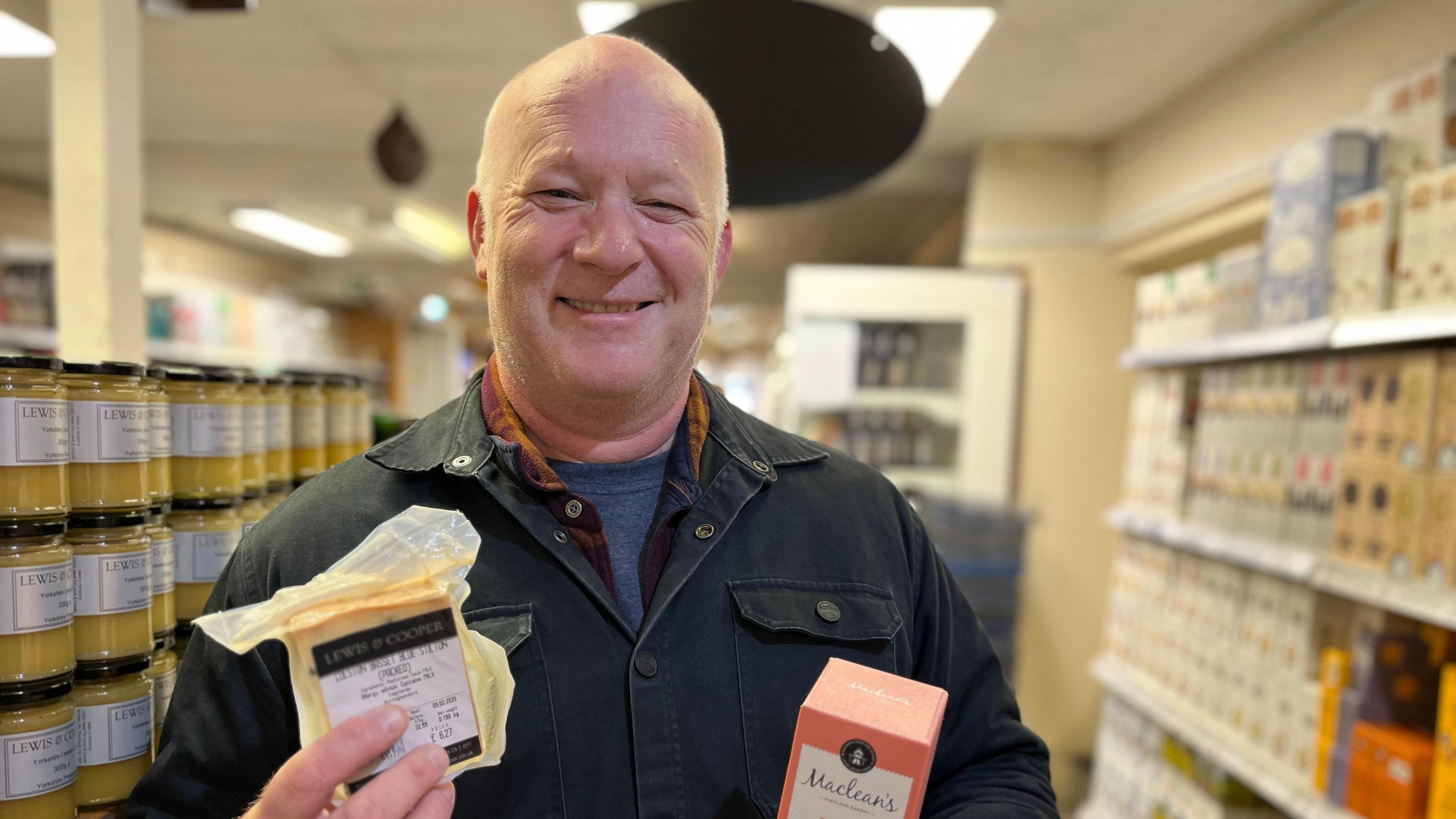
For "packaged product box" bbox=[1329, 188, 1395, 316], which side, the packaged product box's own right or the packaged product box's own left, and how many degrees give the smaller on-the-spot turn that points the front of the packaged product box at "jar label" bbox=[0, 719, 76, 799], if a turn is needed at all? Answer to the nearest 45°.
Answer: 0° — it already faces it

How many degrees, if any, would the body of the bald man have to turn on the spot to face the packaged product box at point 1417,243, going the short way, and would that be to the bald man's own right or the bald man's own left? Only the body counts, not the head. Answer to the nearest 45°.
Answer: approximately 90° to the bald man's own left

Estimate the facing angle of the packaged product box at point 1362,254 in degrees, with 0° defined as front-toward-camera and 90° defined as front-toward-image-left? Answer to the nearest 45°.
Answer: approximately 45°

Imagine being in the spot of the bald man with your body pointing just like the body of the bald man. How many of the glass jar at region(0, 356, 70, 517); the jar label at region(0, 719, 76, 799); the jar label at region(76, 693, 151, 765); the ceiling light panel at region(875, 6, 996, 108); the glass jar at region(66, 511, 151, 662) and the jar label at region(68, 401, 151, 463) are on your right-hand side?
5

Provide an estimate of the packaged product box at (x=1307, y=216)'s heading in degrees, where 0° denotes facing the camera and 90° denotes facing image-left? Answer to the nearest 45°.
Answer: approximately 45°

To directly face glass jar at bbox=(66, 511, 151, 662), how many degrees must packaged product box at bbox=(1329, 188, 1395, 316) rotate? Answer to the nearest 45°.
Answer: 0° — it already faces it

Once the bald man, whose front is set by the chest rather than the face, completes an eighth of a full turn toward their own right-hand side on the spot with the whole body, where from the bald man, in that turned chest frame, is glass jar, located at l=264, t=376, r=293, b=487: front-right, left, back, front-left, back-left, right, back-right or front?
right

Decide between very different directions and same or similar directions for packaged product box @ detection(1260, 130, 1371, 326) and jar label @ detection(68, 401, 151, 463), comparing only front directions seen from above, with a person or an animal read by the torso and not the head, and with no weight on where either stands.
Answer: very different directions

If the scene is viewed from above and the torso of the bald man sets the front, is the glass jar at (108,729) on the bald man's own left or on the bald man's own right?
on the bald man's own right
